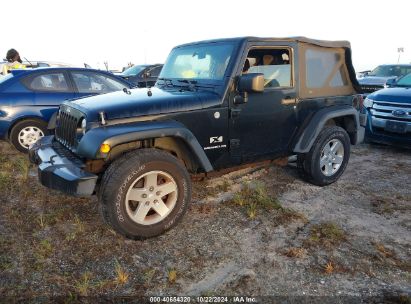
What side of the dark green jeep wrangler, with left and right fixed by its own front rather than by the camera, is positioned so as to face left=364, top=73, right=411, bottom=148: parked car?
back

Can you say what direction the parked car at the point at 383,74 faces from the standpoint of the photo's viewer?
facing the viewer and to the left of the viewer

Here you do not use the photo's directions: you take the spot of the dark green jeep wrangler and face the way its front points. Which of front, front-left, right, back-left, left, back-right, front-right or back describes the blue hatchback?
right

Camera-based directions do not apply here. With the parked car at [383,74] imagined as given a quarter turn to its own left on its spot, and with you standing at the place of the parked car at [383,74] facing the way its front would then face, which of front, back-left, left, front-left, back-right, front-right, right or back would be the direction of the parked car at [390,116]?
front-right

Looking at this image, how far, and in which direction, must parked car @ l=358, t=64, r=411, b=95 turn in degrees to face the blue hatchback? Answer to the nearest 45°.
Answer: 0° — it already faces it

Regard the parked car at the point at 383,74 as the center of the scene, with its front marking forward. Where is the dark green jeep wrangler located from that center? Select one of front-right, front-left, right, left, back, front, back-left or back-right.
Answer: front-left

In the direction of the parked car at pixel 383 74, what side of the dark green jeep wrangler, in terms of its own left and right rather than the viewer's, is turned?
back

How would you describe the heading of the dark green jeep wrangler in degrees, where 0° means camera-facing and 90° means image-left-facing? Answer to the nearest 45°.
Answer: approximately 45°
